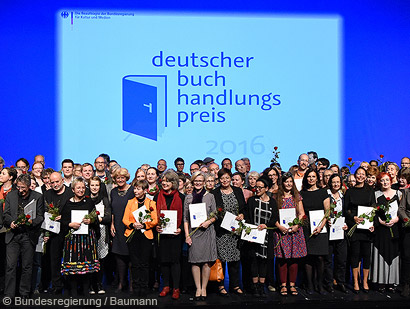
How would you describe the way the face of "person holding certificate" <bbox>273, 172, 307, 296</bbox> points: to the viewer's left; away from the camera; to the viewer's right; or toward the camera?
toward the camera

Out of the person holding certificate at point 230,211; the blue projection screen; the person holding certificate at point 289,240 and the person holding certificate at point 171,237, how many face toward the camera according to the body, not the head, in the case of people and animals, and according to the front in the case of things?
4

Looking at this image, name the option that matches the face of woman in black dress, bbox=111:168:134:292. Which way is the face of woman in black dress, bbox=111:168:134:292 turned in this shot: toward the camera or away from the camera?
toward the camera

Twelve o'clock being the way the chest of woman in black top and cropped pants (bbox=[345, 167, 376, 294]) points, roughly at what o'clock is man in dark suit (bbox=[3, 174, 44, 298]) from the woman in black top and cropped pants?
The man in dark suit is roughly at 2 o'clock from the woman in black top and cropped pants.

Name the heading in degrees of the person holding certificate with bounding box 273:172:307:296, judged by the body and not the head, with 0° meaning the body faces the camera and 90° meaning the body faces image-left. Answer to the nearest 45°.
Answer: approximately 0°

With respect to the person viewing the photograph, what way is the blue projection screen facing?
facing the viewer

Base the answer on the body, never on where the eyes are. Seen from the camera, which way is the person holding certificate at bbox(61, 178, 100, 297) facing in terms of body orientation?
toward the camera

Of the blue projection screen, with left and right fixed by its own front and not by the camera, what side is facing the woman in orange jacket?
front

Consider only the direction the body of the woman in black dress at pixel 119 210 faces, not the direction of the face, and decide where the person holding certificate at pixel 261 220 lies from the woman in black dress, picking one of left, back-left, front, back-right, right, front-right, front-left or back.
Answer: left

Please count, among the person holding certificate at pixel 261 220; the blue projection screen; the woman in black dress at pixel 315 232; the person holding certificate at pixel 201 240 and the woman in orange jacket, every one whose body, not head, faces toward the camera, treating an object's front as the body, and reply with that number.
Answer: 5

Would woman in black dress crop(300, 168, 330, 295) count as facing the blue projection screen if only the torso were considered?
no

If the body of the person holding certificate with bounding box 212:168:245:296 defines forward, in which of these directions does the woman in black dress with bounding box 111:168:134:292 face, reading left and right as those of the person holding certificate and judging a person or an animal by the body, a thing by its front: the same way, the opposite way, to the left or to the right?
the same way

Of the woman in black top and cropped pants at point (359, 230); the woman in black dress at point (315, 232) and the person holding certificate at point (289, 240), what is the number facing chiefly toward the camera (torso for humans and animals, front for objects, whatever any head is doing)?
3

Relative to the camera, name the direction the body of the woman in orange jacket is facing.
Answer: toward the camera

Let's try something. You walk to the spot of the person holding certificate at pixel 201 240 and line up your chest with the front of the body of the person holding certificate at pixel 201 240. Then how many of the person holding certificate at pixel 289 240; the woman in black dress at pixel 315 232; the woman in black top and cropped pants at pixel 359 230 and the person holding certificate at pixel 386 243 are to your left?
4

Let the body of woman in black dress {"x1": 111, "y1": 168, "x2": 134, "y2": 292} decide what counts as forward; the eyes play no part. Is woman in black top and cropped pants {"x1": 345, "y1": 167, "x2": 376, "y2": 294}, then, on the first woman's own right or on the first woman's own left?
on the first woman's own left
